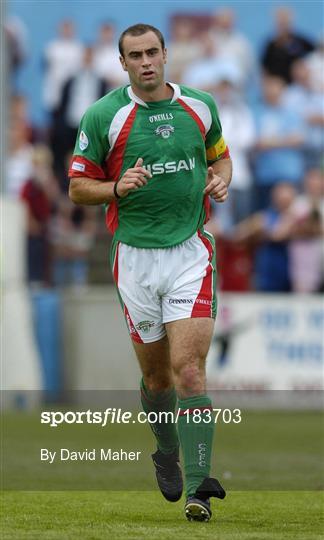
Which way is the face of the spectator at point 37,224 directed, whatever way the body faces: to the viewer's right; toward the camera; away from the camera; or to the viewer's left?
toward the camera

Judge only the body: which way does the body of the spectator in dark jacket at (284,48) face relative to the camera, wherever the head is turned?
toward the camera

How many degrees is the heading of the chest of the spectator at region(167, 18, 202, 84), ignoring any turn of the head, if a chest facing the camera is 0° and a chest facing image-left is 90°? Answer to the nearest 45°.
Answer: approximately 0°

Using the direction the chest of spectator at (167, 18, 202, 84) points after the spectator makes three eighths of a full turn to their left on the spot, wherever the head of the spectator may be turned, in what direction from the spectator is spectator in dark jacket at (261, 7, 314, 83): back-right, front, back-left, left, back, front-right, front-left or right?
front-right

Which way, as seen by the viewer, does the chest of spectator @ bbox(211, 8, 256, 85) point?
toward the camera

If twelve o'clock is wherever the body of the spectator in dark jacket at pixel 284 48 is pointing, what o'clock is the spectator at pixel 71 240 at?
The spectator is roughly at 2 o'clock from the spectator in dark jacket.

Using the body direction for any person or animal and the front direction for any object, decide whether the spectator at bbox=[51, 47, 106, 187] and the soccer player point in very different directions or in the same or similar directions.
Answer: same or similar directions

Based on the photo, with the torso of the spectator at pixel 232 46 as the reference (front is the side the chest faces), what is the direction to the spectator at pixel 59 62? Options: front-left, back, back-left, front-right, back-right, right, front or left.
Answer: right

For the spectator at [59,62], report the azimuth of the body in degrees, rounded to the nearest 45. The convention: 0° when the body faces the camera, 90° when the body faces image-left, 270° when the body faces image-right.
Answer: approximately 0°

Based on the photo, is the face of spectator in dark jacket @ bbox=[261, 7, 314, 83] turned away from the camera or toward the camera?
toward the camera

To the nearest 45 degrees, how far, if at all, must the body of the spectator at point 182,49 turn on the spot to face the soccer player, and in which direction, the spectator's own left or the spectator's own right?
0° — they already face them

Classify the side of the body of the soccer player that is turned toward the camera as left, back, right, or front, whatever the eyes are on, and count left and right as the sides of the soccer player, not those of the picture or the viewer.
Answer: front
